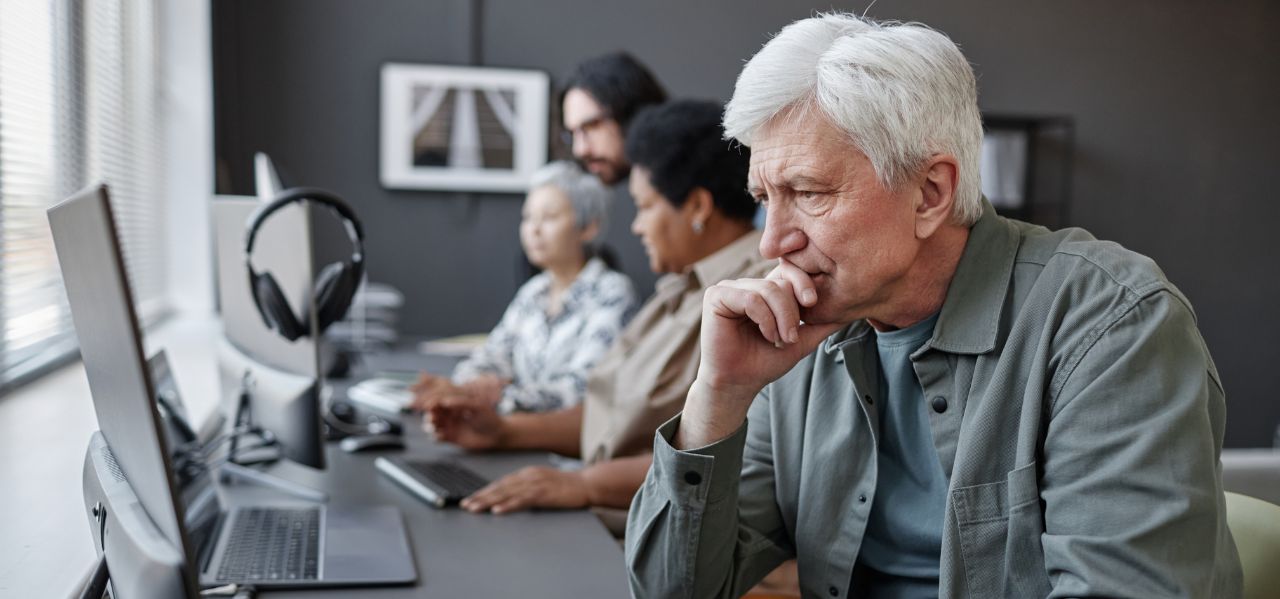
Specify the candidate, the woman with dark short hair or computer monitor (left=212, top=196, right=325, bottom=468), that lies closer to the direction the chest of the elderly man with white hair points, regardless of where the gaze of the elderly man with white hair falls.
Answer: the computer monitor

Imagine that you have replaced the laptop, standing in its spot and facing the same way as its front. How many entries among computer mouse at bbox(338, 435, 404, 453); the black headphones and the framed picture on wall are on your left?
3

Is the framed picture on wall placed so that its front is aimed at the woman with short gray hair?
yes

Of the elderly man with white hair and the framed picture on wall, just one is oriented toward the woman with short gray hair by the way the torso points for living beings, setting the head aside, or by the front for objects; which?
the framed picture on wall

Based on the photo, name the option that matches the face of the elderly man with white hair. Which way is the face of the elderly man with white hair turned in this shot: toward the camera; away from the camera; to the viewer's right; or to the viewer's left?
to the viewer's left

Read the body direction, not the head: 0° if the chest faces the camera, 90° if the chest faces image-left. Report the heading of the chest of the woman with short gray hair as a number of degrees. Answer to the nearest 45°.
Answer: approximately 45°

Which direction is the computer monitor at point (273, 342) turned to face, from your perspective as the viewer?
facing away from the viewer and to the right of the viewer

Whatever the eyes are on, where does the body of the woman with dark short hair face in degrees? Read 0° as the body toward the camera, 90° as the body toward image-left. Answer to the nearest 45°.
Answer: approximately 90°
